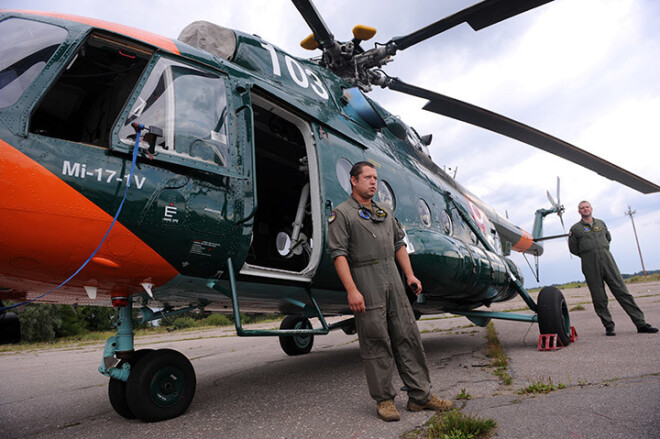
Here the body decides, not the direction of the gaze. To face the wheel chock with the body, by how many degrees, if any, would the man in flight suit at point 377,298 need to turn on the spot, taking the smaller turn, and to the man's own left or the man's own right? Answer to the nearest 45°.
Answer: approximately 90° to the man's own left

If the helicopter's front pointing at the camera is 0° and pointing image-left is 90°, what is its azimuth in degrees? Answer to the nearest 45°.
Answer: approximately 45°

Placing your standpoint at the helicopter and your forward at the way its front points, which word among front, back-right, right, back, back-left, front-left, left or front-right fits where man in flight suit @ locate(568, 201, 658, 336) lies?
back

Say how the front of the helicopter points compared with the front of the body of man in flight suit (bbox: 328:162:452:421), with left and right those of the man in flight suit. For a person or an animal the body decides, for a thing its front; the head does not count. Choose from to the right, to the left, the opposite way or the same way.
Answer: to the right

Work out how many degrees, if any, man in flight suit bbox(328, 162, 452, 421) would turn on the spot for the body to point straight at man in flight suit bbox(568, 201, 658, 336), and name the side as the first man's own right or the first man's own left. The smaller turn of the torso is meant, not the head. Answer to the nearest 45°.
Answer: approximately 90° to the first man's own left

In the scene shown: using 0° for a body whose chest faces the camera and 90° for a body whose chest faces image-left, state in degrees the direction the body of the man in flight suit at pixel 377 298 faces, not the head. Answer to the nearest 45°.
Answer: approximately 315°
